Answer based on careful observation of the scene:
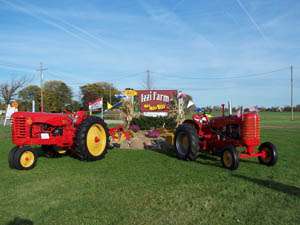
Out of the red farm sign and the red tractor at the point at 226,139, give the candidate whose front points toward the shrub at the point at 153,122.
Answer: the red farm sign

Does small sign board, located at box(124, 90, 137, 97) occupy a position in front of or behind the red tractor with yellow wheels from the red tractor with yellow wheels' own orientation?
behind

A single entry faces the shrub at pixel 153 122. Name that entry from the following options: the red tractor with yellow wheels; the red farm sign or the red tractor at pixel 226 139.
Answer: the red farm sign

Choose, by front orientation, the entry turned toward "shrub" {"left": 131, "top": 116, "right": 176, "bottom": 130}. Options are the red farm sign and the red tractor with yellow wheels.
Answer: the red farm sign

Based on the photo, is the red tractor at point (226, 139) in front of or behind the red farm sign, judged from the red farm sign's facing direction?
in front

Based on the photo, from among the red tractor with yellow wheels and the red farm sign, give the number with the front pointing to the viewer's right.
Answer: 0

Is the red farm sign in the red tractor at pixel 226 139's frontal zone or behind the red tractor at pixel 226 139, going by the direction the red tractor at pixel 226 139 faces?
behind

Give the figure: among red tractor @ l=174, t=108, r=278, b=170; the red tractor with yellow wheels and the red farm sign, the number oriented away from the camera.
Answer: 0

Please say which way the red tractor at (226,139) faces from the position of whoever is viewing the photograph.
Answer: facing the viewer and to the right of the viewer

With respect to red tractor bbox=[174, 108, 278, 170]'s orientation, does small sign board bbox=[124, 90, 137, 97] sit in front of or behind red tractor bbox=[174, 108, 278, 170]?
behind

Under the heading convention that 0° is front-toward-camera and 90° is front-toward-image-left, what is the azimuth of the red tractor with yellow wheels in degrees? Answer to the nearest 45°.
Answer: approximately 45°

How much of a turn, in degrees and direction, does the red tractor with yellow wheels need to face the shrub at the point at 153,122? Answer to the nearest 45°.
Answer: approximately 180°

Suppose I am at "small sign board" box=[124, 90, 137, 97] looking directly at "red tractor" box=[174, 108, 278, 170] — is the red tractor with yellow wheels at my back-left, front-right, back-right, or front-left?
front-right

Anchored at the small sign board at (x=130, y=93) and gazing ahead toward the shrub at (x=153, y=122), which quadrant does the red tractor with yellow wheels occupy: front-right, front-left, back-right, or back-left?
front-right

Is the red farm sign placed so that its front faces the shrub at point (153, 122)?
yes

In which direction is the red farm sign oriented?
toward the camera

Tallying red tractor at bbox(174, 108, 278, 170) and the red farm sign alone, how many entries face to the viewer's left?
0
